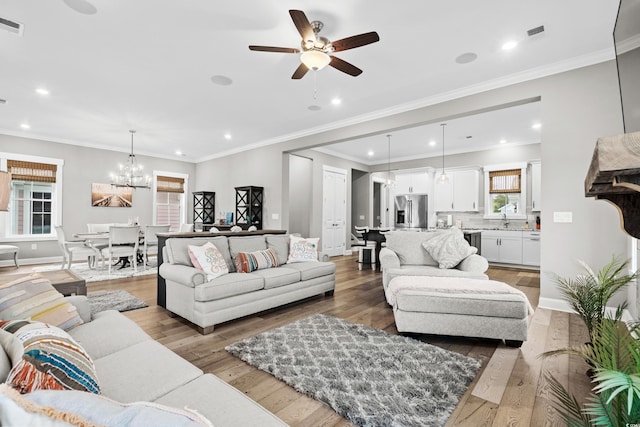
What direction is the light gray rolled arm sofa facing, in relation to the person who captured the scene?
facing the viewer and to the right of the viewer

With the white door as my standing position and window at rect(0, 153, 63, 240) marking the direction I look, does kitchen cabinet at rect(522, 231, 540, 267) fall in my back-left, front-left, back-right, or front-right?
back-left

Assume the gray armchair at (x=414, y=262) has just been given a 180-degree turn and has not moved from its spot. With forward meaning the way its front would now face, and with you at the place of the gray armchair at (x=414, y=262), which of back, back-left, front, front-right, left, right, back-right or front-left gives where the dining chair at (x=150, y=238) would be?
left

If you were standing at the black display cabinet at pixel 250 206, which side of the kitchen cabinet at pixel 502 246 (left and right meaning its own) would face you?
right

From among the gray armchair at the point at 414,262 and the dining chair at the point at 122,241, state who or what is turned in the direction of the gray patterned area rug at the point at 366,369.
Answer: the gray armchair

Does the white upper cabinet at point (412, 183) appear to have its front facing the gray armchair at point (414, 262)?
yes

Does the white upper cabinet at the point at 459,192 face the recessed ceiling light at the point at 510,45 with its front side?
yes

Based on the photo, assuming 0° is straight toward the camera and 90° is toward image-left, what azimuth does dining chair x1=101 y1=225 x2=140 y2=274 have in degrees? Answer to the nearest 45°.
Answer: approximately 135°

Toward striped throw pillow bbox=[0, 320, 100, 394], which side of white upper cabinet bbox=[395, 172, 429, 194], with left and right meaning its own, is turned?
front

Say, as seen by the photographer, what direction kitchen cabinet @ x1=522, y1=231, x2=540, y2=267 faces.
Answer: facing the viewer

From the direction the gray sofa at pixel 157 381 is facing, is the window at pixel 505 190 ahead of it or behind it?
ahead

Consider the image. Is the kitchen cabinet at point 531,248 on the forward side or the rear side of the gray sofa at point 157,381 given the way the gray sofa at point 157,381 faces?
on the forward side
